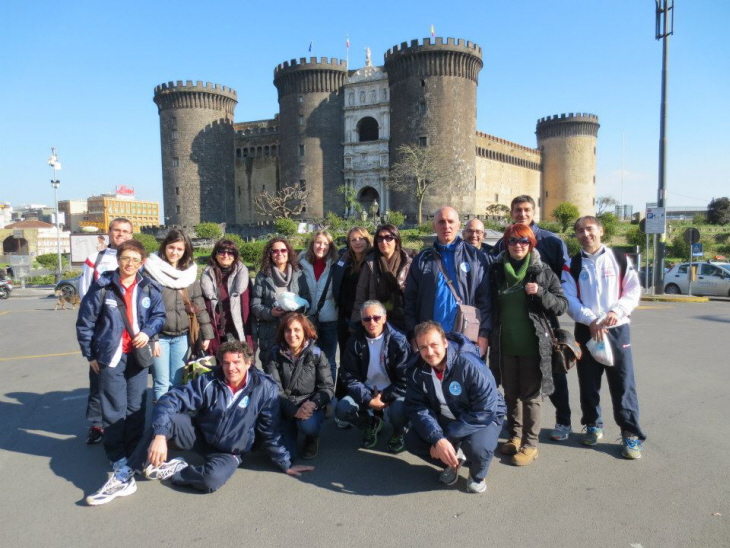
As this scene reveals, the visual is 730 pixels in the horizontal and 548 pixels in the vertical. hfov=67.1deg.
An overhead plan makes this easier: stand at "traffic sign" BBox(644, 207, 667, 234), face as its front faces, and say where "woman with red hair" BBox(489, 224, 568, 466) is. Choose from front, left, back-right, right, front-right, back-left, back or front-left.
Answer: front

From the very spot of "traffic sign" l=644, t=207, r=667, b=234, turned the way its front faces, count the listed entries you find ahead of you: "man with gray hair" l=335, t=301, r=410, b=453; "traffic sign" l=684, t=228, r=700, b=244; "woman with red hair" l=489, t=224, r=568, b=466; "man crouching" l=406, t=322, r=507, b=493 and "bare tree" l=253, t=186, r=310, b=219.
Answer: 3

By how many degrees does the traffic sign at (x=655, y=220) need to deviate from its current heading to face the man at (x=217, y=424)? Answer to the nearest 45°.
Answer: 0° — it already faces them

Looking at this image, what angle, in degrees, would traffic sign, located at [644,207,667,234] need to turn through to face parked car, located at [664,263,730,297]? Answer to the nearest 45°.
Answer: approximately 135° to its left

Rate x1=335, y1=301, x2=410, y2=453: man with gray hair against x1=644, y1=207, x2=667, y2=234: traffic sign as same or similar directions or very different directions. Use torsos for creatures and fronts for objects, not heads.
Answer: same or similar directions

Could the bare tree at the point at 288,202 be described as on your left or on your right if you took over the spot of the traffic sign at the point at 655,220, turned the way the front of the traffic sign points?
on your right

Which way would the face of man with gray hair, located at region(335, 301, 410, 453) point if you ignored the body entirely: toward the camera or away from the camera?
toward the camera

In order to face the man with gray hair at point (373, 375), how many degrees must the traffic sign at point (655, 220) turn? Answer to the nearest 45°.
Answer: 0° — it already faces them

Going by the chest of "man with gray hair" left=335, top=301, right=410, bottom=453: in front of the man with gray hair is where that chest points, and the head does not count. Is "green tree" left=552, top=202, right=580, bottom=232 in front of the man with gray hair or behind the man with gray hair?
behind

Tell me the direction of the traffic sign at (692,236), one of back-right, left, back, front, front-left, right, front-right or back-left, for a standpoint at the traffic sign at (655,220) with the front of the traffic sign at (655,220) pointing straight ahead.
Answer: back-left

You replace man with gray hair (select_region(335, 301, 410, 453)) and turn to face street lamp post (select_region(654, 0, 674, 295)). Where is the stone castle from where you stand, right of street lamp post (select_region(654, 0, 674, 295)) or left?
left

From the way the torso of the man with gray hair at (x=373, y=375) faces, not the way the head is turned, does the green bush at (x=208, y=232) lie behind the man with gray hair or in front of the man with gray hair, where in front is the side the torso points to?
behind

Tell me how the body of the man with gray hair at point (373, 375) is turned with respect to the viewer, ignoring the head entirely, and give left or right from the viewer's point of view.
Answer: facing the viewer

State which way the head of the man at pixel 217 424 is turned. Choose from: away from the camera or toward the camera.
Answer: toward the camera

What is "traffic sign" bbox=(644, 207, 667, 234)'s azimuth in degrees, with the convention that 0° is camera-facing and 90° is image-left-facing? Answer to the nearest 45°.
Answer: approximately 0°

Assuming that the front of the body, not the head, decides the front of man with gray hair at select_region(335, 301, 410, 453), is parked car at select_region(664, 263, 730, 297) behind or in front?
behind

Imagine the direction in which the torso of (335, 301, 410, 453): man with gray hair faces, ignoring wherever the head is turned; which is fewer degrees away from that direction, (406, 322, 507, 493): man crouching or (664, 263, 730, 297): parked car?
the man crouching

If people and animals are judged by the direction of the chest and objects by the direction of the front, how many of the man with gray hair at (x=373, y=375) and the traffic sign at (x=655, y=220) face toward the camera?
2

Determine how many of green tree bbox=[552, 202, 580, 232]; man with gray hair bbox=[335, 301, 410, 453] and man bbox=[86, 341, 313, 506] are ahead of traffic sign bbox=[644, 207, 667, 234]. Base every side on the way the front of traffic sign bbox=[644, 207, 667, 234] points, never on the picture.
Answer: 2

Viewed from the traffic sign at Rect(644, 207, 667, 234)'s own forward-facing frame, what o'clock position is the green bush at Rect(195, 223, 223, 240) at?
The green bush is roughly at 4 o'clock from the traffic sign.

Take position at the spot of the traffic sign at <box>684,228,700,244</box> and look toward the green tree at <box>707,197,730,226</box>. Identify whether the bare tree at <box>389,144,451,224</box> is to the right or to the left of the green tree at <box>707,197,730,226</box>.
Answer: left
